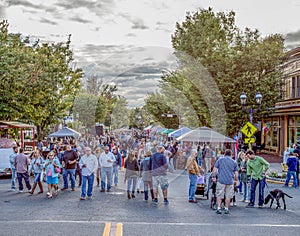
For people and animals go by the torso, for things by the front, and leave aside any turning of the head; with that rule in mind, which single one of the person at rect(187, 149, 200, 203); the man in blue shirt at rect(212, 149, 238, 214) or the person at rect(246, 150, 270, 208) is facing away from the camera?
the man in blue shirt

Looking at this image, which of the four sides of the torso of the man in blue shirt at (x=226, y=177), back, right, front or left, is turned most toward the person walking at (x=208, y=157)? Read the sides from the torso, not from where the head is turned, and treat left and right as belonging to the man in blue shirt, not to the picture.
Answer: front

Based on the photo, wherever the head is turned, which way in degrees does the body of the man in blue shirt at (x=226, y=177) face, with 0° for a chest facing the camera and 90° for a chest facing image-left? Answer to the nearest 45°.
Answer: approximately 180°

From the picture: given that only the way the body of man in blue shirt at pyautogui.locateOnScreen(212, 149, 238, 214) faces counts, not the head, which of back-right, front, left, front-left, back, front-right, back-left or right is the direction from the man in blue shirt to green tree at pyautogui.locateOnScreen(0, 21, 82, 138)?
front-left

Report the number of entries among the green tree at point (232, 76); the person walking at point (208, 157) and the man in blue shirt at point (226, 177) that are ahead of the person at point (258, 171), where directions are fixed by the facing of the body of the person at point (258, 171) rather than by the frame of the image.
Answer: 1
